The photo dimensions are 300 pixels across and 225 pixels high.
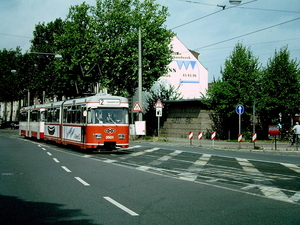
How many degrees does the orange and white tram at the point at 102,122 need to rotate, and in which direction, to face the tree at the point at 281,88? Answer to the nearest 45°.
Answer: approximately 90° to its left

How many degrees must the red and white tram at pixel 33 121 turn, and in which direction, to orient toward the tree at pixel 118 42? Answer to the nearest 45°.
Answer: approximately 45° to its left

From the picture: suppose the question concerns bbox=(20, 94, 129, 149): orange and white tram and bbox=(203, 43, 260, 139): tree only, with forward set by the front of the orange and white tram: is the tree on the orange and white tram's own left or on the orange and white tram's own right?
on the orange and white tram's own left

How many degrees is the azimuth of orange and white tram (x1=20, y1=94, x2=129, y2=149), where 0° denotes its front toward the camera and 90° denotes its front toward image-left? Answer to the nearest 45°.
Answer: approximately 315°
